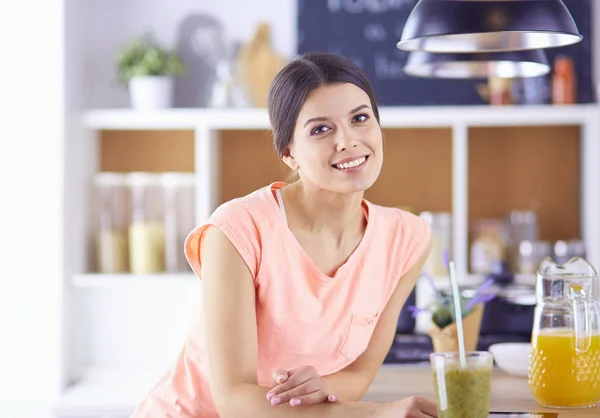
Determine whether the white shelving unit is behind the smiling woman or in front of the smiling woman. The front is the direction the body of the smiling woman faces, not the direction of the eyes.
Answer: behind

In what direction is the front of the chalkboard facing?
toward the camera

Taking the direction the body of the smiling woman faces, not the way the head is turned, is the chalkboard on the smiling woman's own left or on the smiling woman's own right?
on the smiling woman's own left

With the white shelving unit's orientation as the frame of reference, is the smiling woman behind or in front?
in front

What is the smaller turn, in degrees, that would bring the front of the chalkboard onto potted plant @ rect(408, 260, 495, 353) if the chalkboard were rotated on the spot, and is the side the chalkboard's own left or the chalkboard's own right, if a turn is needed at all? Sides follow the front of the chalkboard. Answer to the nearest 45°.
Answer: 0° — it already faces it

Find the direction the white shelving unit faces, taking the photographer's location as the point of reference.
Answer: facing the viewer
